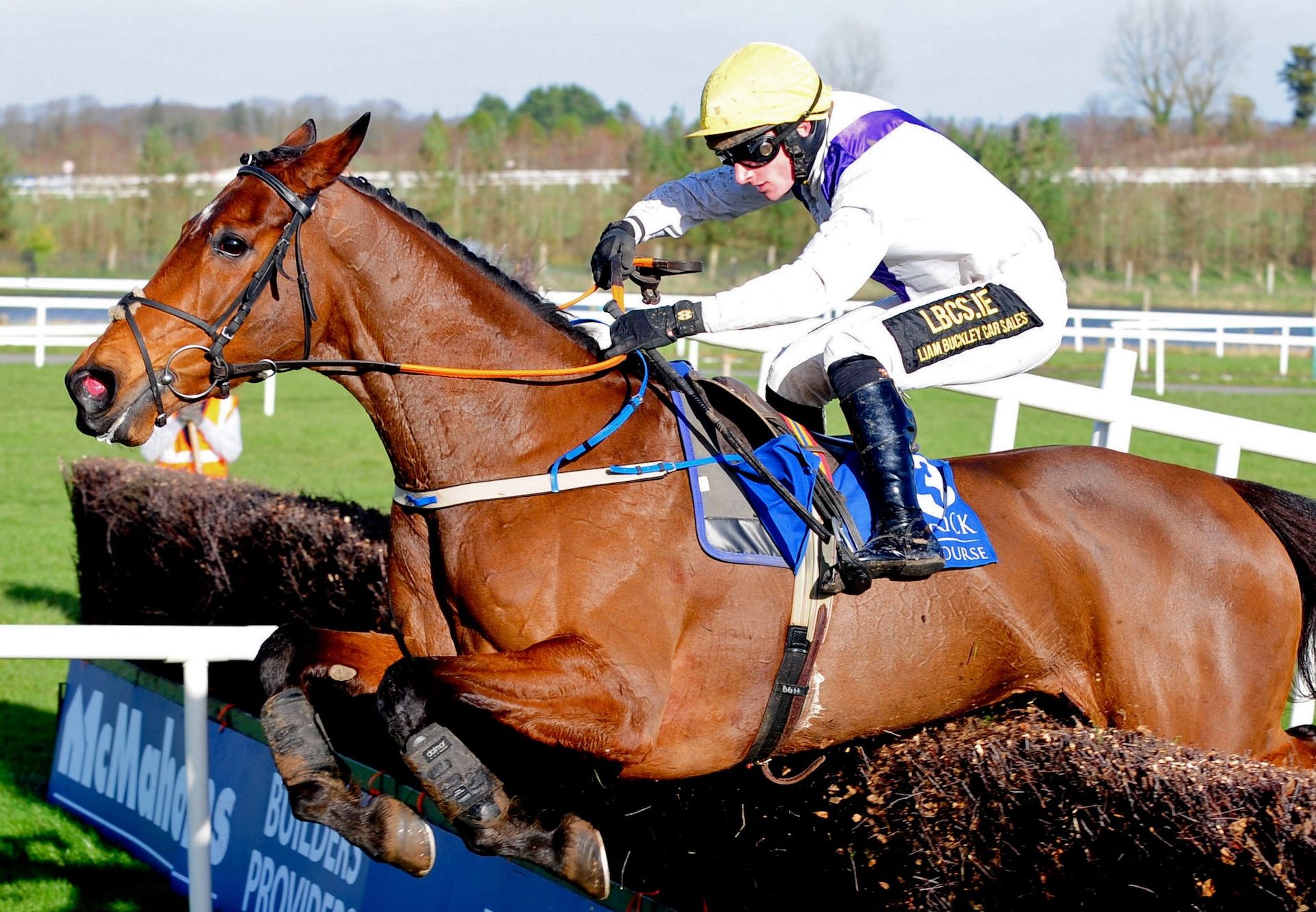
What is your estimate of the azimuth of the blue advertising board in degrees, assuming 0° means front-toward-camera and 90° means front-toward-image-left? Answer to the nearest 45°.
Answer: approximately 45°

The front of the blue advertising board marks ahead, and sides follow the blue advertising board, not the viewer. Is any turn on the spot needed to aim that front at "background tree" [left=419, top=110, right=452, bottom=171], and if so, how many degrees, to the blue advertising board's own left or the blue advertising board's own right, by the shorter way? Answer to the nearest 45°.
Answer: approximately 135° to the blue advertising board's own right

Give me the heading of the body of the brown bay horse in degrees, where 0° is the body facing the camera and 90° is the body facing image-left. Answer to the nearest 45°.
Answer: approximately 90°
